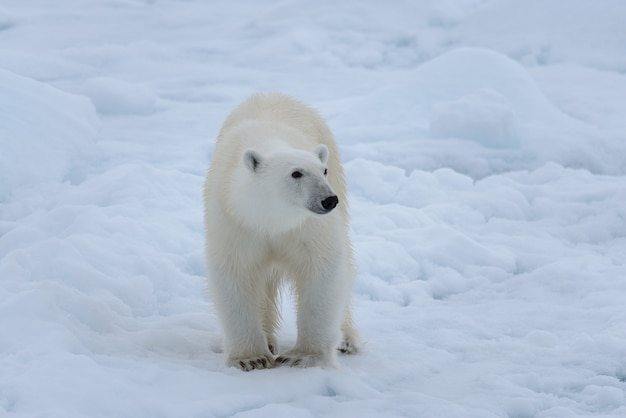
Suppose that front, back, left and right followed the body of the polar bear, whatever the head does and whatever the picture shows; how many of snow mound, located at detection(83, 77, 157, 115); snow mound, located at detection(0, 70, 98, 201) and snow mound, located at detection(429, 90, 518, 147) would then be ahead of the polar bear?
0

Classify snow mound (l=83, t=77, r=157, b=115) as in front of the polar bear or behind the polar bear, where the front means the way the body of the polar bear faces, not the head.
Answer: behind

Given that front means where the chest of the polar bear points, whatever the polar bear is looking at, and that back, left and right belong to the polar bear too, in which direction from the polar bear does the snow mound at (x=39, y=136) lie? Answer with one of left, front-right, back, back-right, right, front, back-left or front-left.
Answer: back-right

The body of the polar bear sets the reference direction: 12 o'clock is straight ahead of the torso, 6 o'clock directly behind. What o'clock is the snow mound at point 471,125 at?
The snow mound is roughly at 7 o'clock from the polar bear.

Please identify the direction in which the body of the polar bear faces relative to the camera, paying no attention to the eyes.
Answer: toward the camera

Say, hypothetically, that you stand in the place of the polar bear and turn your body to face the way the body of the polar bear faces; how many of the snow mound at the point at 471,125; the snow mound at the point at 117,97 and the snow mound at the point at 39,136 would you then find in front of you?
0

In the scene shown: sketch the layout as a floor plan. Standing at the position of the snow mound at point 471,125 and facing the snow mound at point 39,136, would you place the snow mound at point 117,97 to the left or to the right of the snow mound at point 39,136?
right

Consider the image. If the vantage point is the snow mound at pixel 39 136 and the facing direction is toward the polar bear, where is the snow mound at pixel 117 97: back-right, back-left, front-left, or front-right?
back-left

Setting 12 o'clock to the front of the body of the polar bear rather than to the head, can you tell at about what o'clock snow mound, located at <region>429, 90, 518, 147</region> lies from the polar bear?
The snow mound is roughly at 7 o'clock from the polar bear.
